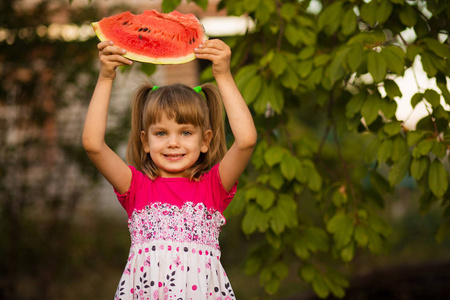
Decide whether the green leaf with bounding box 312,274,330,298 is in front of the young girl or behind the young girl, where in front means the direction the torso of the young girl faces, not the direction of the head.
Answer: behind

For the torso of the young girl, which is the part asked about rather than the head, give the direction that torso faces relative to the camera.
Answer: toward the camera

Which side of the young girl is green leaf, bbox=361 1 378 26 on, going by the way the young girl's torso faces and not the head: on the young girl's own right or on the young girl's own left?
on the young girl's own left

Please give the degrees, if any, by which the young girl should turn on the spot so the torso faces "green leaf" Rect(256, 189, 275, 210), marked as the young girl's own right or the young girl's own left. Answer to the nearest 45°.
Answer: approximately 135° to the young girl's own left

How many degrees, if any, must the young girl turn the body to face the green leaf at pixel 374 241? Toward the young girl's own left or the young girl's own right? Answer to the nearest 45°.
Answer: approximately 135° to the young girl's own left

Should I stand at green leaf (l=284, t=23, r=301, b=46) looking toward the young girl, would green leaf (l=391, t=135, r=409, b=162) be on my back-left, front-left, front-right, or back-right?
back-left

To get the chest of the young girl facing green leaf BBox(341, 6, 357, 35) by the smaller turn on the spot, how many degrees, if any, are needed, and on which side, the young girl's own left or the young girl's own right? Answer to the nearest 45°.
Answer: approximately 135° to the young girl's own left

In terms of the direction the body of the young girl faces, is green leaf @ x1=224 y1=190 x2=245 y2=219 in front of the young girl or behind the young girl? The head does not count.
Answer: behind

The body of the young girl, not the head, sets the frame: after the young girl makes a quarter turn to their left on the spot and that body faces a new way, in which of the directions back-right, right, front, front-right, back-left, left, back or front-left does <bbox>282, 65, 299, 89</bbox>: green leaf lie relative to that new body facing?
front-left

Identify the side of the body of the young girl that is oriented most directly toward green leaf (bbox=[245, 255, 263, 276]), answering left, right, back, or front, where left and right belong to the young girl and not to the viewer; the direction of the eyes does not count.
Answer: back

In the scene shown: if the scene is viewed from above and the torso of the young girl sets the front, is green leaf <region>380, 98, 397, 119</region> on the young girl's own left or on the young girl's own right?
on the young girl's own left

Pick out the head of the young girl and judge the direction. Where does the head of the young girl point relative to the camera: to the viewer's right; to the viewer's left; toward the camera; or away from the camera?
toward the camera
